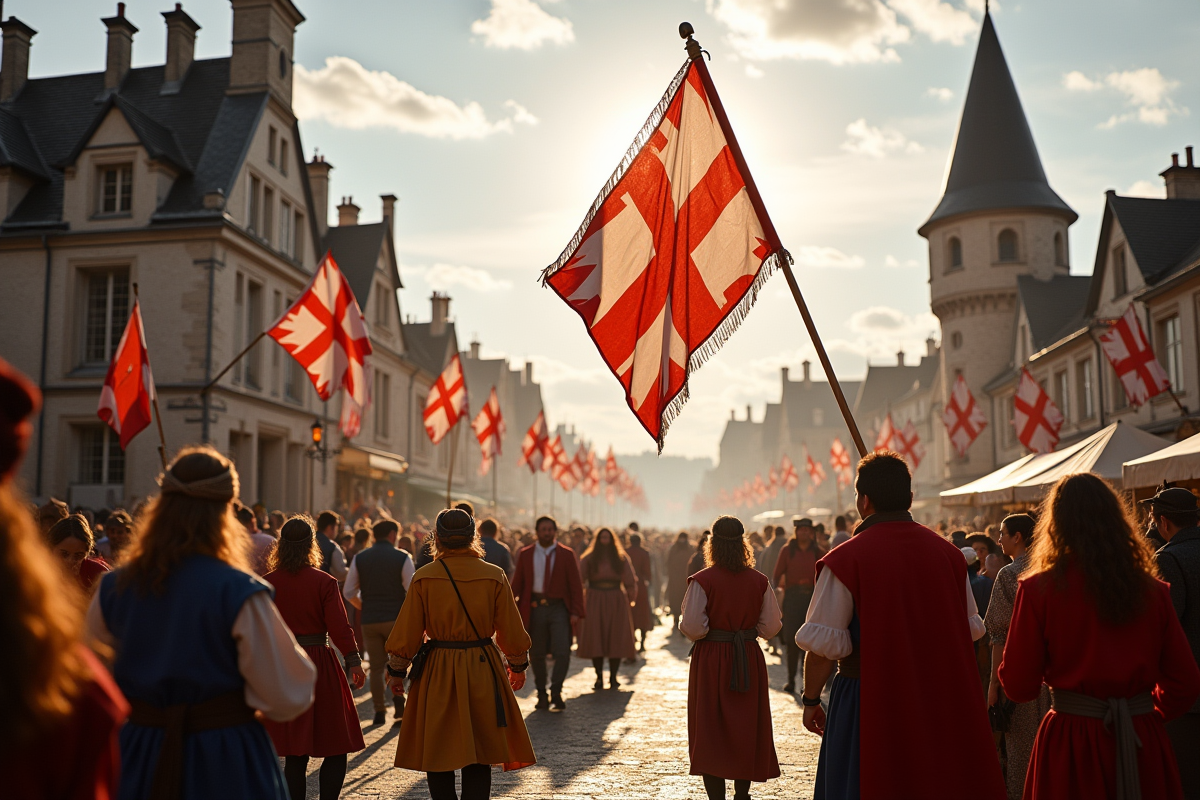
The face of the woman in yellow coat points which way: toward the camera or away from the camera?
away from the camera

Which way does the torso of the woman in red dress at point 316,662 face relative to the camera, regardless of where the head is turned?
away from the camera

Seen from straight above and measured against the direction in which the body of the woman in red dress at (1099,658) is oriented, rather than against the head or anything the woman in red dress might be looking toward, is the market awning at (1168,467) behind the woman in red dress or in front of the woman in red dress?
in front

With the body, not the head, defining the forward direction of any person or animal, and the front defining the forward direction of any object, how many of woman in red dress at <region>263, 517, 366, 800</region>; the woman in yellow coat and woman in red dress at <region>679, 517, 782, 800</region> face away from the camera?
3

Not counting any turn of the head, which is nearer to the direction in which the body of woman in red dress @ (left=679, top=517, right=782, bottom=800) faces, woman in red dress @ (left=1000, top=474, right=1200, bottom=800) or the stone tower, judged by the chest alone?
the stone tower

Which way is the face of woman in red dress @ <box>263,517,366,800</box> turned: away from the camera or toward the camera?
away from the camera

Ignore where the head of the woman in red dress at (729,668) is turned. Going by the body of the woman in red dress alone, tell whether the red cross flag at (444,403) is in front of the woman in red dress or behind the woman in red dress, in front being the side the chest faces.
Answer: in front

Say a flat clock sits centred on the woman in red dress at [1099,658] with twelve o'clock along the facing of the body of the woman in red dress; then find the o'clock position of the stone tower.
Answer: The stone tower is roughly at 12 o'clock from the woman in red dress.

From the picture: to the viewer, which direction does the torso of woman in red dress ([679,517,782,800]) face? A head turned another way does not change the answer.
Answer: away from the camera

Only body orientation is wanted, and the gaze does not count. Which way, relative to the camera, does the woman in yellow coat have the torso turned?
away from the camera

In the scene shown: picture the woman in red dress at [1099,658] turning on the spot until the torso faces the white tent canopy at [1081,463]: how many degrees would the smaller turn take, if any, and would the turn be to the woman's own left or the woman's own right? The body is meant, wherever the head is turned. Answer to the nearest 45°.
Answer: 0° — they already face it

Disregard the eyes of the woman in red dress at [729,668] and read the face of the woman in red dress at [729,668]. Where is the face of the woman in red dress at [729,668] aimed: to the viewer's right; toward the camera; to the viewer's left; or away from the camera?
away from the camera

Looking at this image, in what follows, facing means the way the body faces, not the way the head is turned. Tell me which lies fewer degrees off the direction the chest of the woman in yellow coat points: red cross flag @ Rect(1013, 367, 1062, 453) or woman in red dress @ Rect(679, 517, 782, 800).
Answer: the red cross flag

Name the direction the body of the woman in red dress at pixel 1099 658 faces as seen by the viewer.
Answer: away from the camera

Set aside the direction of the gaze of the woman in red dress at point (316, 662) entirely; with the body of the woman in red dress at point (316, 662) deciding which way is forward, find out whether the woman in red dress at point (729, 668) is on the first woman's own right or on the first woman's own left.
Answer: on the first woman's own right

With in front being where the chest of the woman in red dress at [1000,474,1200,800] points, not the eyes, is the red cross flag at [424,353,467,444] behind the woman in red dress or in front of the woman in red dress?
in front

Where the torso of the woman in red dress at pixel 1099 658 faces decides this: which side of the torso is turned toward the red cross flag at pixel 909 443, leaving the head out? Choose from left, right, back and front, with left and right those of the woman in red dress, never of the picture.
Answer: front
